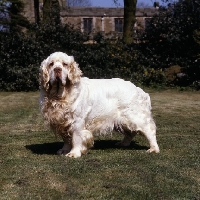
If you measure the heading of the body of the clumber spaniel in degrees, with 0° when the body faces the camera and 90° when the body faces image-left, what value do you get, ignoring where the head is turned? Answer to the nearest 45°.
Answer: approximately 45°
